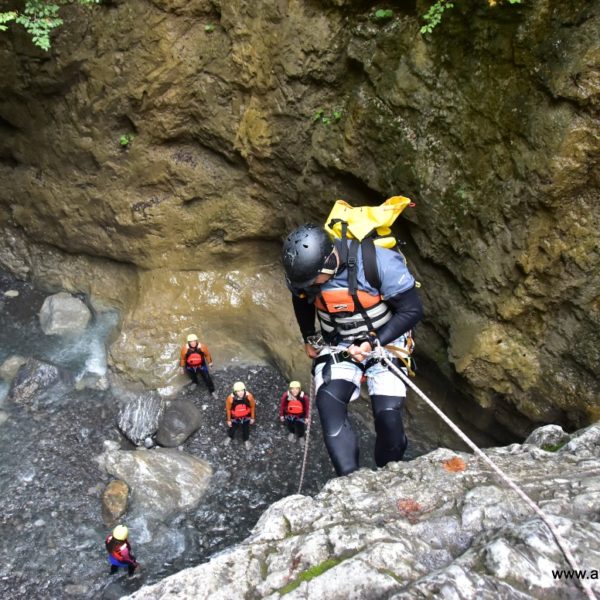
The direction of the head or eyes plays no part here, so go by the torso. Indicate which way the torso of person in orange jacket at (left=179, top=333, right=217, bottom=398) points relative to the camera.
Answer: toward the camera

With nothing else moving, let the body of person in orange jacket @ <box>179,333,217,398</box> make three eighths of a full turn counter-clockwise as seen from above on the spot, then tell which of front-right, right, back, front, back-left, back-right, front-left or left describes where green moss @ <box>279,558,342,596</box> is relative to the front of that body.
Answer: back-right

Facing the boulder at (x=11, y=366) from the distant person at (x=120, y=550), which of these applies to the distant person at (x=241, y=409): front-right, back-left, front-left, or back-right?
front-right

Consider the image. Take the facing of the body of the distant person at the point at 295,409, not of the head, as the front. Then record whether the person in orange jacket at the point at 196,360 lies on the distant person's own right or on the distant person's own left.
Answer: on the distant person's own right

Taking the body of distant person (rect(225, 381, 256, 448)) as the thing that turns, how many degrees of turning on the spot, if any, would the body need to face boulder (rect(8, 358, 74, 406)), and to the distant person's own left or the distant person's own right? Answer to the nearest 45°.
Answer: approximately 90° to the distant person's own right

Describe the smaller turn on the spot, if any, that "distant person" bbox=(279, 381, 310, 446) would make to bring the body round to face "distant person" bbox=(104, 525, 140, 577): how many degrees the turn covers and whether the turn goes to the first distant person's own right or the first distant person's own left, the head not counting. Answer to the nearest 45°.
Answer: approximately 45° to the first distant person's own right

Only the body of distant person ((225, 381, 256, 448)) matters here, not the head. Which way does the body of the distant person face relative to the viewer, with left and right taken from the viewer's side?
facing the viewer

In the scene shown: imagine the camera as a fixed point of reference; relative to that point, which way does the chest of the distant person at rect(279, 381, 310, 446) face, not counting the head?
toward the camera

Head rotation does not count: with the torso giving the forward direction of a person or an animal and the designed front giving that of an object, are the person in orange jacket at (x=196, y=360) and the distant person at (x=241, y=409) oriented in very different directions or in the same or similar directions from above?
same or similar directions

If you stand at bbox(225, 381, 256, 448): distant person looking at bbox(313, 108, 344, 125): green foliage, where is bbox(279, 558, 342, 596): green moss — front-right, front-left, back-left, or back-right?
back-right

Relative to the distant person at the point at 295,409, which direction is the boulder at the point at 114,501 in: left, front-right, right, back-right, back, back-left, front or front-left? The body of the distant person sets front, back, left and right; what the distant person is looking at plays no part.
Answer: front-right
